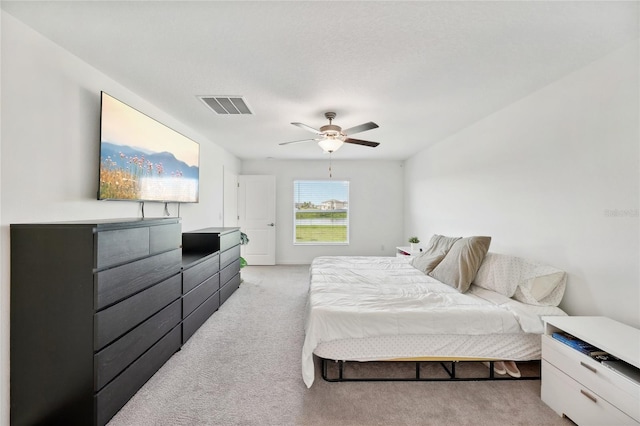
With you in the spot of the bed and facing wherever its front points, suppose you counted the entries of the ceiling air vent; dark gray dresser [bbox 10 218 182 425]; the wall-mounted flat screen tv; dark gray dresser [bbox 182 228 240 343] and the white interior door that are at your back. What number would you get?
0

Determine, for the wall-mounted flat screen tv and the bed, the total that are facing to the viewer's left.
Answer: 1

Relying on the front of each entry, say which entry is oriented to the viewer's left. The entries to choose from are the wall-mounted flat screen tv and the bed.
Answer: the bed

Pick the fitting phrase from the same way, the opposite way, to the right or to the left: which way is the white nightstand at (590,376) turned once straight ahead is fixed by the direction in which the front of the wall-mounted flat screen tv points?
the opposite way

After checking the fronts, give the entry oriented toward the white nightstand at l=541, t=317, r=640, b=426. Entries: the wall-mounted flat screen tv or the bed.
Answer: the wall-mounted flat screen tv

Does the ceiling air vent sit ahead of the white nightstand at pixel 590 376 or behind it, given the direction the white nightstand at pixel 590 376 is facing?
ahead

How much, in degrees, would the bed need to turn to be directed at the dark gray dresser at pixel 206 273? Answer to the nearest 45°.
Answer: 0° — it already faces it

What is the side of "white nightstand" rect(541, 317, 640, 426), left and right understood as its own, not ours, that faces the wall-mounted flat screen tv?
front

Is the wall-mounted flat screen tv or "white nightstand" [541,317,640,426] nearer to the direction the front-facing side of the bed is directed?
the wall-mounted flat screen tv

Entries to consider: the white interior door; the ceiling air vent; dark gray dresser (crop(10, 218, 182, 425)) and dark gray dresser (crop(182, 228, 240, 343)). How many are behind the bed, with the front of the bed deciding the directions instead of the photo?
0

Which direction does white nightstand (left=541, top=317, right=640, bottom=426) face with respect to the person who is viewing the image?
facing the viewer and to the left of the viewer

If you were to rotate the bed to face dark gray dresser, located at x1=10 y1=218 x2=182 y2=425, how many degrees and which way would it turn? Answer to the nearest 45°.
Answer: approximately 45° to its left

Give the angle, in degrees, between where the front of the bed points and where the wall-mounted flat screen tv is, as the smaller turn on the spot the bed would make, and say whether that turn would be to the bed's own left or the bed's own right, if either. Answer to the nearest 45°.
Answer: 0° — it already faces it

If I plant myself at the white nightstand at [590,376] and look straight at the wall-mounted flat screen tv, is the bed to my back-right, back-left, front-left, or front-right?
front-right

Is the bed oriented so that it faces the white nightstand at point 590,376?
no

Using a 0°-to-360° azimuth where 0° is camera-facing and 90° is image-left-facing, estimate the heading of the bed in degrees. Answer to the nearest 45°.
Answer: approximately 90°
